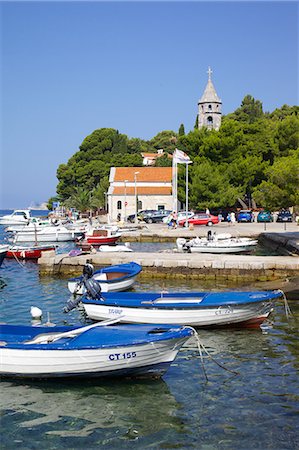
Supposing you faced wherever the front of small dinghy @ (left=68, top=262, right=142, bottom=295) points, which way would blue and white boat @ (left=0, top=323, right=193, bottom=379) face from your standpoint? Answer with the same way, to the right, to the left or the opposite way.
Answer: the same way

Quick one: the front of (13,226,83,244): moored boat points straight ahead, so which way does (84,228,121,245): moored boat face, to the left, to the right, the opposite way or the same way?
the same way

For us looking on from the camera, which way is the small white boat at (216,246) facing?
facing to the right of the viewer

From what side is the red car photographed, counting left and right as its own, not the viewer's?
left

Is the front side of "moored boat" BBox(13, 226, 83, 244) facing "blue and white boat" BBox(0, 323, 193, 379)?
no

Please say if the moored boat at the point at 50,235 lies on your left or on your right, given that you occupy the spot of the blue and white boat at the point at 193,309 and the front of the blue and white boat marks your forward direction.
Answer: on your left

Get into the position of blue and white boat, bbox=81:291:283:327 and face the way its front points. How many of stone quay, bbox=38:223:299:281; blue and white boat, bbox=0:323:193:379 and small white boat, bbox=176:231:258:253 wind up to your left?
2

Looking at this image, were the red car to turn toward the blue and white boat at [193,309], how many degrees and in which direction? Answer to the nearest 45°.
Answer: approximately 90° to its left

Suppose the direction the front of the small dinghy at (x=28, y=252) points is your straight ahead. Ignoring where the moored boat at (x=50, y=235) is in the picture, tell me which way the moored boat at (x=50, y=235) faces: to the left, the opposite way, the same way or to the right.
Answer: the same way
